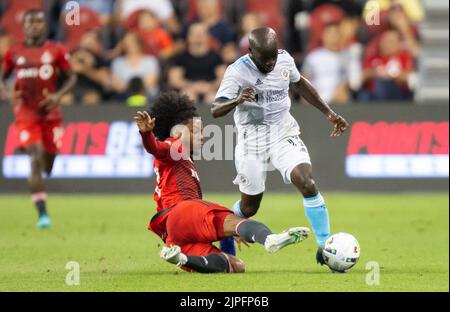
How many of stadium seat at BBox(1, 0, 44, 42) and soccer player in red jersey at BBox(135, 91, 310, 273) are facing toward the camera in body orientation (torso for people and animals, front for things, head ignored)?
1

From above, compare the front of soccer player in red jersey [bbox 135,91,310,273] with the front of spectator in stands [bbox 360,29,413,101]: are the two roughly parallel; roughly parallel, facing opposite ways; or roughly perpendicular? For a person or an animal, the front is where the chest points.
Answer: roughly perpendicular

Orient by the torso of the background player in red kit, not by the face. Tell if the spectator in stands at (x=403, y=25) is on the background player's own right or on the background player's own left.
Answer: on the background player's own left

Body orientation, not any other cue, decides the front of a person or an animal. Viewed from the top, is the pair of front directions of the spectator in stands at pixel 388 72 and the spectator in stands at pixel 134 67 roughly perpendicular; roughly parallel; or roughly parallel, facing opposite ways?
roughly parallel

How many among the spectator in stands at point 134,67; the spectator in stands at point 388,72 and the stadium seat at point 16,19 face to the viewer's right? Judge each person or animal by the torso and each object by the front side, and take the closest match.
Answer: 0

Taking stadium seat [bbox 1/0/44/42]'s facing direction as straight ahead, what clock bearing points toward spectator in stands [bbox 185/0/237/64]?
The spectator in stands is roughly at 10 o'clock from the stadium seat.

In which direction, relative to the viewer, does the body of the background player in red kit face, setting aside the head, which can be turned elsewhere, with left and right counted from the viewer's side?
facing the viewer

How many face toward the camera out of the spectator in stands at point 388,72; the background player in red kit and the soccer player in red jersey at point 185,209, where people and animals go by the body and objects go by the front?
2

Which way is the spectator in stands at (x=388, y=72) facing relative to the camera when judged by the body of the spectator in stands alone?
toward the camera

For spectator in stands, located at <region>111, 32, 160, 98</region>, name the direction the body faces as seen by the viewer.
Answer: toward the camera

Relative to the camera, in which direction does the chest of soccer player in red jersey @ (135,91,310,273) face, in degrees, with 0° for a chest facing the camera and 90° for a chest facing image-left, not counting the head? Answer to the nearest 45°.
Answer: approximately 270°

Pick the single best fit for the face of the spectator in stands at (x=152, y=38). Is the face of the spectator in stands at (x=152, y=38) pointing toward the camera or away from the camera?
toward the camera
